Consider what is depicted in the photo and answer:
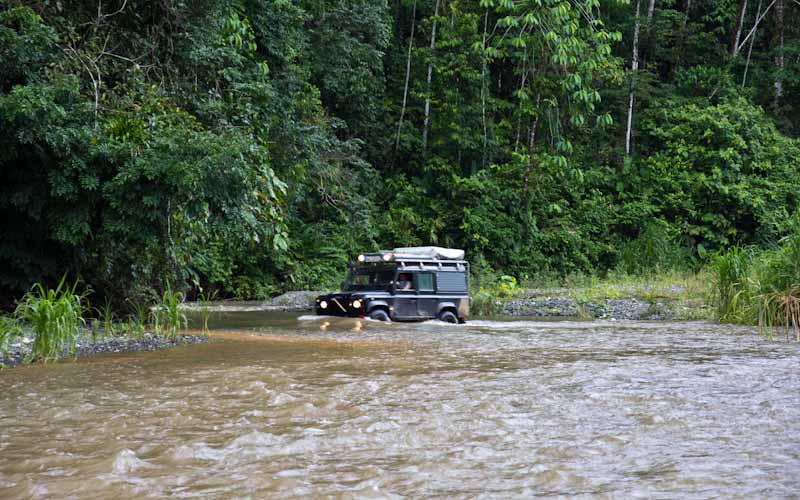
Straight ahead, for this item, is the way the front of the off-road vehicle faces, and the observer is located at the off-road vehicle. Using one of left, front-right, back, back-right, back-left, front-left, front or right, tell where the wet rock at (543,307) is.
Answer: back

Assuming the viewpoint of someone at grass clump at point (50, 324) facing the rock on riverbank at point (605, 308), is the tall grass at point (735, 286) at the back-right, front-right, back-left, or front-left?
front-right

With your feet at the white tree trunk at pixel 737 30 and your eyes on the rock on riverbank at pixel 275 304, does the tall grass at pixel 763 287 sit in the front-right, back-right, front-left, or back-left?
front-left

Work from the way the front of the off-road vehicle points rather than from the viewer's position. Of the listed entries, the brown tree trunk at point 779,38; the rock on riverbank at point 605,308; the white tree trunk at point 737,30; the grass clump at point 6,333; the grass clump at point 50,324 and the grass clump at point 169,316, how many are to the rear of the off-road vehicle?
3

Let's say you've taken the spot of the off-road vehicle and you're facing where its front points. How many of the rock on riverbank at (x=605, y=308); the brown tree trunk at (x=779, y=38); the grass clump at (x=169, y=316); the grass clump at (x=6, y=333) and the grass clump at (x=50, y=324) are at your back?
2

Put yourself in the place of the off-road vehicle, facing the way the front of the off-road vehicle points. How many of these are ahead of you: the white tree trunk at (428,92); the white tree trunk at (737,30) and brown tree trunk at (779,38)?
0

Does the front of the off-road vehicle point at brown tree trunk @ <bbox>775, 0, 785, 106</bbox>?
no

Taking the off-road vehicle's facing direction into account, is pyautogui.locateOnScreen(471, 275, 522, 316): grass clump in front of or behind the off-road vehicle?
behind

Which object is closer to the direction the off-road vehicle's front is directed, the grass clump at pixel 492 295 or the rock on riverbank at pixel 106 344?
the rock on riverbank

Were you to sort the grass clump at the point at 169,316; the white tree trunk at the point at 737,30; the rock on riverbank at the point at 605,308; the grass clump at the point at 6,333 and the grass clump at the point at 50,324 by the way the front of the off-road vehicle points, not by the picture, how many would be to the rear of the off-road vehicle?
2

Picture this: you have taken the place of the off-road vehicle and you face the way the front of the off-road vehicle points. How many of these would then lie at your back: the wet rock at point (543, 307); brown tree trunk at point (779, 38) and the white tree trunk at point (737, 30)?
3

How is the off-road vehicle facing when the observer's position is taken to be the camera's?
facing the viewer and to the left of the viewer

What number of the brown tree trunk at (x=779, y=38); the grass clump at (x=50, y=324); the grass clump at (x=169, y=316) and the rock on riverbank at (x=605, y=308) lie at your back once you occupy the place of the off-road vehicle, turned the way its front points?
2

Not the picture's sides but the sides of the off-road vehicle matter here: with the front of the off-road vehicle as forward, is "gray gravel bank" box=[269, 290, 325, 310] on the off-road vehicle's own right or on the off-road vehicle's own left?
on the off-road vehicle's own right

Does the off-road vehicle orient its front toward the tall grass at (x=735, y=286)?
no

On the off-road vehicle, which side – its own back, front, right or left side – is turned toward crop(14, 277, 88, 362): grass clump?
front

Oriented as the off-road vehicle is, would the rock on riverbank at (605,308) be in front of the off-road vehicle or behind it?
behind

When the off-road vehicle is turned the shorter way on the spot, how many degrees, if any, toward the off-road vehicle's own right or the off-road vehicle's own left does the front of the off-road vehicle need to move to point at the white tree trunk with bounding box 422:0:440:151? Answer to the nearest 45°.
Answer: approximately 135° to the off-road vehicle's own right

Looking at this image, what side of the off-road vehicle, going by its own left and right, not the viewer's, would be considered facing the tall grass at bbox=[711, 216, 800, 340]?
left
